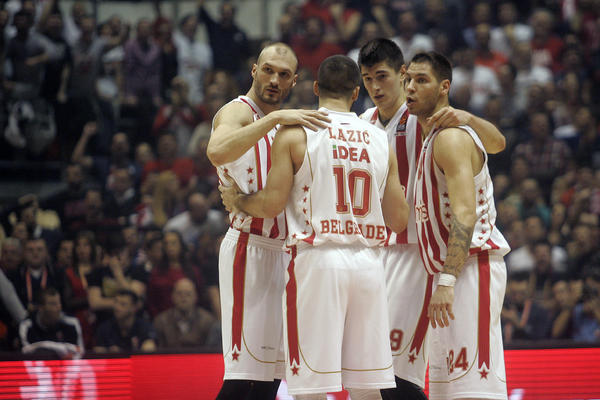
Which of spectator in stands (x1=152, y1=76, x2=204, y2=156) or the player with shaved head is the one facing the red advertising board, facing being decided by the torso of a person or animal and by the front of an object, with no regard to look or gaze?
the spectator in stands

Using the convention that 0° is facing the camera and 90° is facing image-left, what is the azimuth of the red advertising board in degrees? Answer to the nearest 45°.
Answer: approximately 0°

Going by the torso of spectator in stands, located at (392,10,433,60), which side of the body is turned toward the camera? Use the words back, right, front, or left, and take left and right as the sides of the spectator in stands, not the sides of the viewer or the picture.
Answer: front

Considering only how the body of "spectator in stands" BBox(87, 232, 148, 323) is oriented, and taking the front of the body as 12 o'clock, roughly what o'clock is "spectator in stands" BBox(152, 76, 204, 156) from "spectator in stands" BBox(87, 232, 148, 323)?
"spectator in stands" BBox(152, 76, 204, 156) is roughly at 7 o'clock from "spectator in stands" BBox(87, 232, 148, 323).

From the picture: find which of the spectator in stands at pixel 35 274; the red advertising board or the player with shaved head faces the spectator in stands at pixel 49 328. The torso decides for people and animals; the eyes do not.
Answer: the spectator in stands at pixel 35 274

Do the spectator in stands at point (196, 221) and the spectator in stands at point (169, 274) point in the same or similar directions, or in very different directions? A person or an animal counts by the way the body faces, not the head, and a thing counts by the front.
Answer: same or similar directions

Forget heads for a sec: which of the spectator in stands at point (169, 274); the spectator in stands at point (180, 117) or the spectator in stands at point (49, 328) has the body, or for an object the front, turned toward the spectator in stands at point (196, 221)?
the spectator in stands at point (180, 117)

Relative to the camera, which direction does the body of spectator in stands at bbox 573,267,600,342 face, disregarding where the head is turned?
toward the camera

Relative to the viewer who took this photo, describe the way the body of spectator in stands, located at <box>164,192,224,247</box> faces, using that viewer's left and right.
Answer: facing the viewer

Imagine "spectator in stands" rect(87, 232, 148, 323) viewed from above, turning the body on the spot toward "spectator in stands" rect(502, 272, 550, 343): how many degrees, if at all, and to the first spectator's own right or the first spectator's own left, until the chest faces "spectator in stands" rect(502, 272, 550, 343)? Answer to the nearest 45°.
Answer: approximately 90° to the first spectator's own left

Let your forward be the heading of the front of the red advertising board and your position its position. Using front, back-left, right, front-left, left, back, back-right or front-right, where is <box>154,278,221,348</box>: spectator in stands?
back

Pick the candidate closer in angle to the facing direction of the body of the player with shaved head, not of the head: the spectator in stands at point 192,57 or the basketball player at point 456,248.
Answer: the basketball player

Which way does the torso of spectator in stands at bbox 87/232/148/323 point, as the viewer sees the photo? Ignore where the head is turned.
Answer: toward the camera

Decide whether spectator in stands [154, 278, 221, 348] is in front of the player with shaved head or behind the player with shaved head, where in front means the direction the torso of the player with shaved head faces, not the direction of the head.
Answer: behind

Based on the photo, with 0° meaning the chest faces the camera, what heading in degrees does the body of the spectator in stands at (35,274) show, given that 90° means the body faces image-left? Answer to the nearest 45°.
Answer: approximately 0°

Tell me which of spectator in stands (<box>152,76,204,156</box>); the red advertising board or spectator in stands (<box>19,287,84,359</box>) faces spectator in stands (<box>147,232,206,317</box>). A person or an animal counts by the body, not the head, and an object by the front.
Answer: spectator in stands (<box>152,76,204,156</box>)

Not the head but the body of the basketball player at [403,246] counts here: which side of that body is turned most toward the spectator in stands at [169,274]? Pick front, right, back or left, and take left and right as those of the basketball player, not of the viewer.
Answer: back
